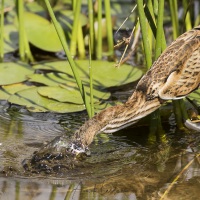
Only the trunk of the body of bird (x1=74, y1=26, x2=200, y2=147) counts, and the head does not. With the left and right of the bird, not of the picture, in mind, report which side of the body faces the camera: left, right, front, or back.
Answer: left

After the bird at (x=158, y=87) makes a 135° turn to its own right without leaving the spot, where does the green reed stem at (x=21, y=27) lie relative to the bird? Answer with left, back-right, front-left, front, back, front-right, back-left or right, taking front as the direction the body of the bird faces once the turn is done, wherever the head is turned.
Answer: left

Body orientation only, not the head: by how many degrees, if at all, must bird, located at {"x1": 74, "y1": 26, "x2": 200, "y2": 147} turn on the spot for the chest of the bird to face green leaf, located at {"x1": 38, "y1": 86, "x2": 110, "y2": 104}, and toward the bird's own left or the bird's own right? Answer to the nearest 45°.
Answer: approximately 45° to the bird's own right

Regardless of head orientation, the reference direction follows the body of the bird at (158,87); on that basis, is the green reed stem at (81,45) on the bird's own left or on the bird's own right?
on the bird's own right
